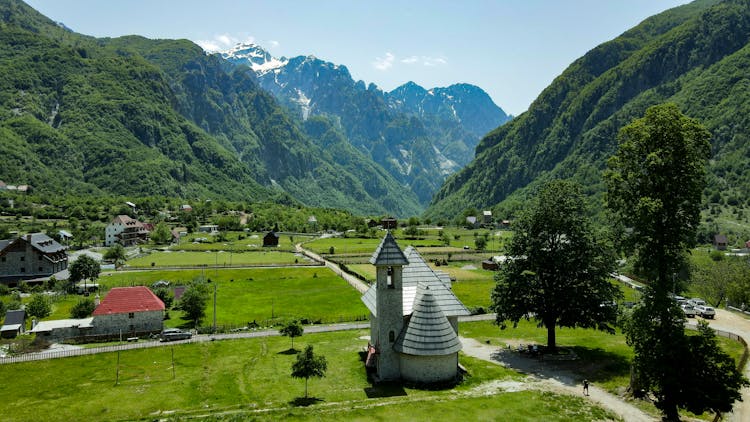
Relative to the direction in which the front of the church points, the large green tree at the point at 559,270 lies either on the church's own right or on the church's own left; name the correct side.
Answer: on the church's own right

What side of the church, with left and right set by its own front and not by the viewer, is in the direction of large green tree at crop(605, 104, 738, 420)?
right

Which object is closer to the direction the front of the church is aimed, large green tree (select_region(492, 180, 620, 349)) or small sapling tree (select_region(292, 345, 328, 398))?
the large green tree

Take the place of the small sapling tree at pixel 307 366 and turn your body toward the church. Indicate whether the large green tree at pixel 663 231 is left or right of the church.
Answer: right

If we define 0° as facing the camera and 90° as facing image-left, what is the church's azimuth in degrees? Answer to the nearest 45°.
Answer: approximately 180°

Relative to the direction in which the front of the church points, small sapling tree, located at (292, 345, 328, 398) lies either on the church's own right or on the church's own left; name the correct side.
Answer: on the church's own left
